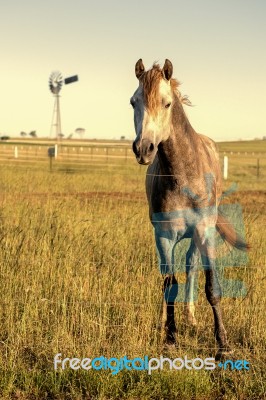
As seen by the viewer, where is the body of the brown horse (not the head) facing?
toward the camera
